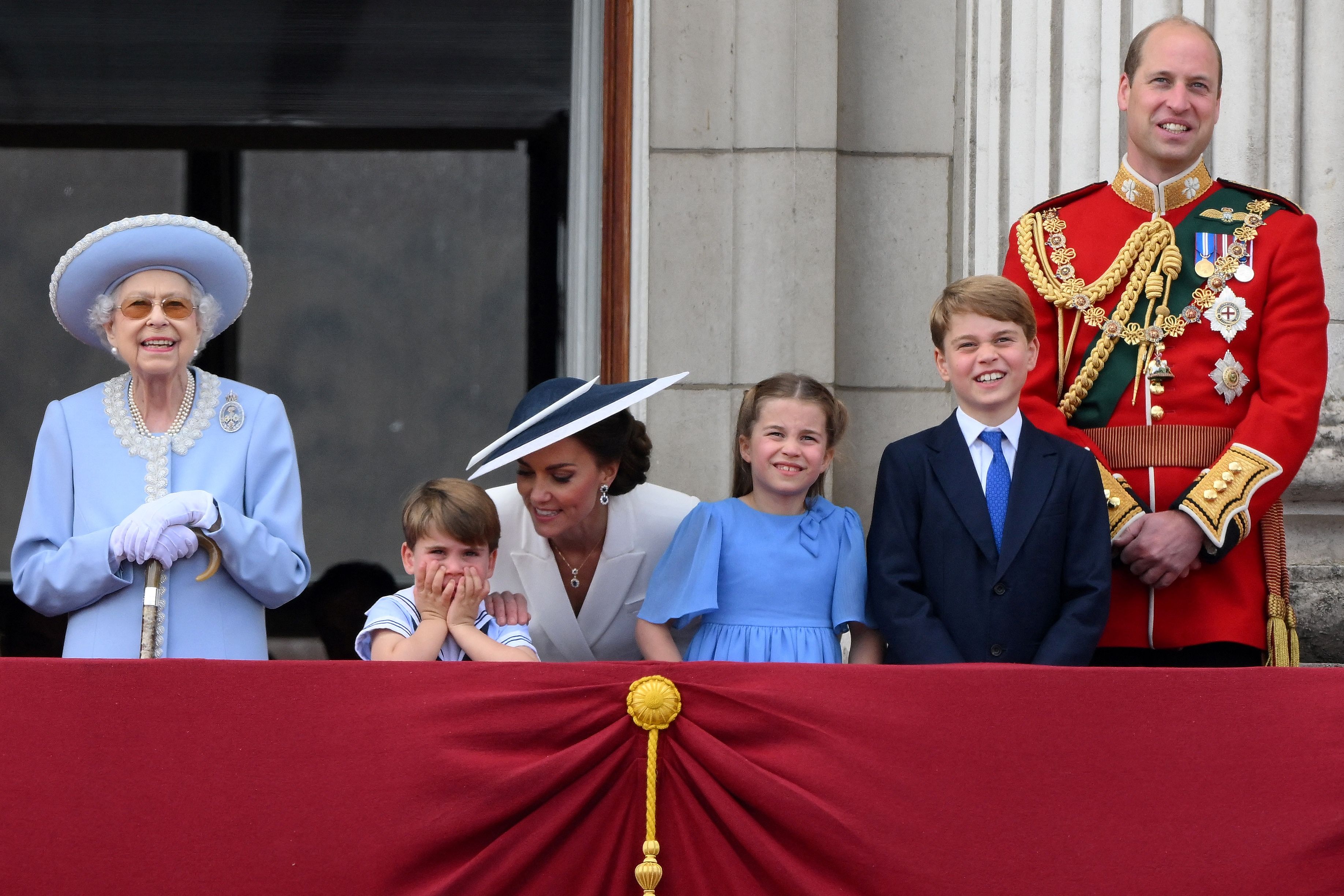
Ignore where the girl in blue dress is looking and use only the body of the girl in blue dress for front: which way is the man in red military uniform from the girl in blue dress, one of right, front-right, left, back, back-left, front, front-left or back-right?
left

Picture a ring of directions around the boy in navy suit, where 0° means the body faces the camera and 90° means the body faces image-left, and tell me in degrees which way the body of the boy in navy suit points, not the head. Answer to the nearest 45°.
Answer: approximately 0°

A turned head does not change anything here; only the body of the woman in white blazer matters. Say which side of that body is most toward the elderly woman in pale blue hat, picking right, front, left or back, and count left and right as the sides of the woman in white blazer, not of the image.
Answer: right

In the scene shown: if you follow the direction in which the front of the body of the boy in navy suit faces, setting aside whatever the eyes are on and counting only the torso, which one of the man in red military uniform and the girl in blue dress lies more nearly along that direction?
the girl in blue dress

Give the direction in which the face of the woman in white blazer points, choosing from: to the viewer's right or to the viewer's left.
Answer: to the viewer's left

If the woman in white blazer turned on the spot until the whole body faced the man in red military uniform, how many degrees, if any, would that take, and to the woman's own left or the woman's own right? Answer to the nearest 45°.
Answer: approximately 90° to the woman's own left

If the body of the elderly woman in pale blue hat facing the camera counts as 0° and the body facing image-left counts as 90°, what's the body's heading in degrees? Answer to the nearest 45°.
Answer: approximately 0°

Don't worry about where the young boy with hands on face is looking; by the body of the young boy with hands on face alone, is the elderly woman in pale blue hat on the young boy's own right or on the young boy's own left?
on the young boy's own right

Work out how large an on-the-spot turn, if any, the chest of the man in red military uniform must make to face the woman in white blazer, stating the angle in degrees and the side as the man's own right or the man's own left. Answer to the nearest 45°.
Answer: approximately 90° to the man's own right

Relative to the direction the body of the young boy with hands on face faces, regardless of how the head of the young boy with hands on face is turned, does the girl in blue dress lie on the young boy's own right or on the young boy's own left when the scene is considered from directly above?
on the young boy's own left
